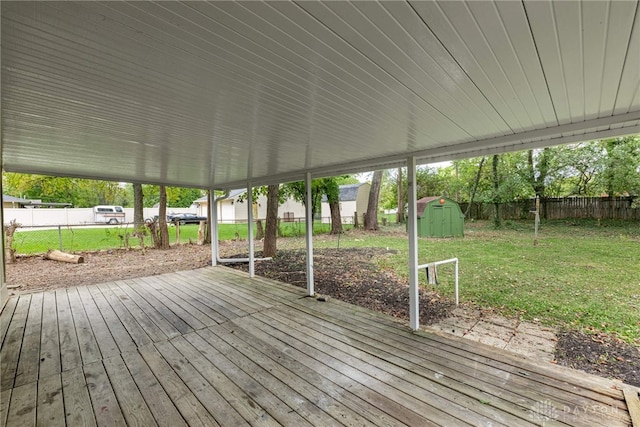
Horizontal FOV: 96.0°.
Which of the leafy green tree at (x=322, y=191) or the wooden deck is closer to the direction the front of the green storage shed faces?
the wooden deck

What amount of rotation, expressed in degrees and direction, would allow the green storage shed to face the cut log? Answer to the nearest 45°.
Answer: approximately 45° to its right

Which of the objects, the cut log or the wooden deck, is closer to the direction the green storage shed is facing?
the wooden deck

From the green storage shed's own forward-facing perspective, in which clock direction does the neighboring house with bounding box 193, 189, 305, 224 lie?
The neighboring house is roughly at 4 o'clock from the green storage shed.

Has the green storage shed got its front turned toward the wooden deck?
yes

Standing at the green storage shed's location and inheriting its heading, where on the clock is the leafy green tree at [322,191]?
The leafy green tree is roughly at 3 o'clock from the green storage shed.

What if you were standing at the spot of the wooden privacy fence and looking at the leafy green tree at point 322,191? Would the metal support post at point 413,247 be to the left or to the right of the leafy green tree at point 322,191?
left

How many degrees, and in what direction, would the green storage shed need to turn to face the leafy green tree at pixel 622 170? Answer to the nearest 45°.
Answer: approximately 90° to its left

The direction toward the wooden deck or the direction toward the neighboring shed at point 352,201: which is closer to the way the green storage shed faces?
the wooden deck

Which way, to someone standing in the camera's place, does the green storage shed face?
facing the viewer

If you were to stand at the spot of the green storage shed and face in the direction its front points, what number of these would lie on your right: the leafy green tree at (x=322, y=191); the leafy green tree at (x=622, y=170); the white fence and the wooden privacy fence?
2

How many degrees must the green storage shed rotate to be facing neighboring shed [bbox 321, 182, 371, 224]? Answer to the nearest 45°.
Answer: approximately 135° to its right

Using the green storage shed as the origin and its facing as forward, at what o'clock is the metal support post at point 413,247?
The metal support post is roughly at 12 o'clock from the green storage shed.
